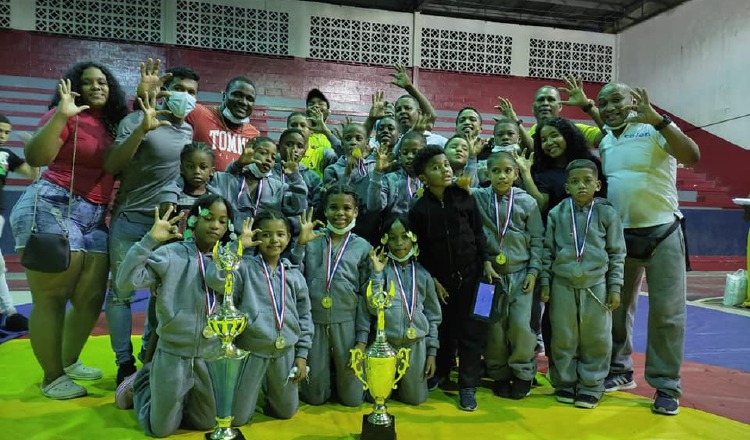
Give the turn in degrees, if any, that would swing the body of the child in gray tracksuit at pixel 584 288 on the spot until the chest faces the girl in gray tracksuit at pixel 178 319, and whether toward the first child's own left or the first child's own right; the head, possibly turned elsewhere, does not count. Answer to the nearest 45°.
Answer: approximately 45° to the first child's own right

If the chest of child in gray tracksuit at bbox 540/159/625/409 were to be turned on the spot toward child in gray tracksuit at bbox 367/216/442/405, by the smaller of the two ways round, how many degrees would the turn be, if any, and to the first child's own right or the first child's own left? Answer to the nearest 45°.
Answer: approximately 90° to the first child's own right

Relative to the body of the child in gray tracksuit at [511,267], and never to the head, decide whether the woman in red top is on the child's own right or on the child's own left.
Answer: on the child's own right

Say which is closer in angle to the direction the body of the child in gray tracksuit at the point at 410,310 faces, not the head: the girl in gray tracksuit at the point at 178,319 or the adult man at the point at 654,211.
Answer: the girl in gray tracksuit

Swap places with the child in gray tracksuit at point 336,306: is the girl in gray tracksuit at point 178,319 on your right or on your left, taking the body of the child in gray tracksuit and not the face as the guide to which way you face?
on your right

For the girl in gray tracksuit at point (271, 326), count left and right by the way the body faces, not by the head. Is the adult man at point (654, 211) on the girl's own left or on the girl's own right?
on the girl's own left

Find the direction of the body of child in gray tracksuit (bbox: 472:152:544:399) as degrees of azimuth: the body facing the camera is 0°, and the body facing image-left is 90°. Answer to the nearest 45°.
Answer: approximately 0°
